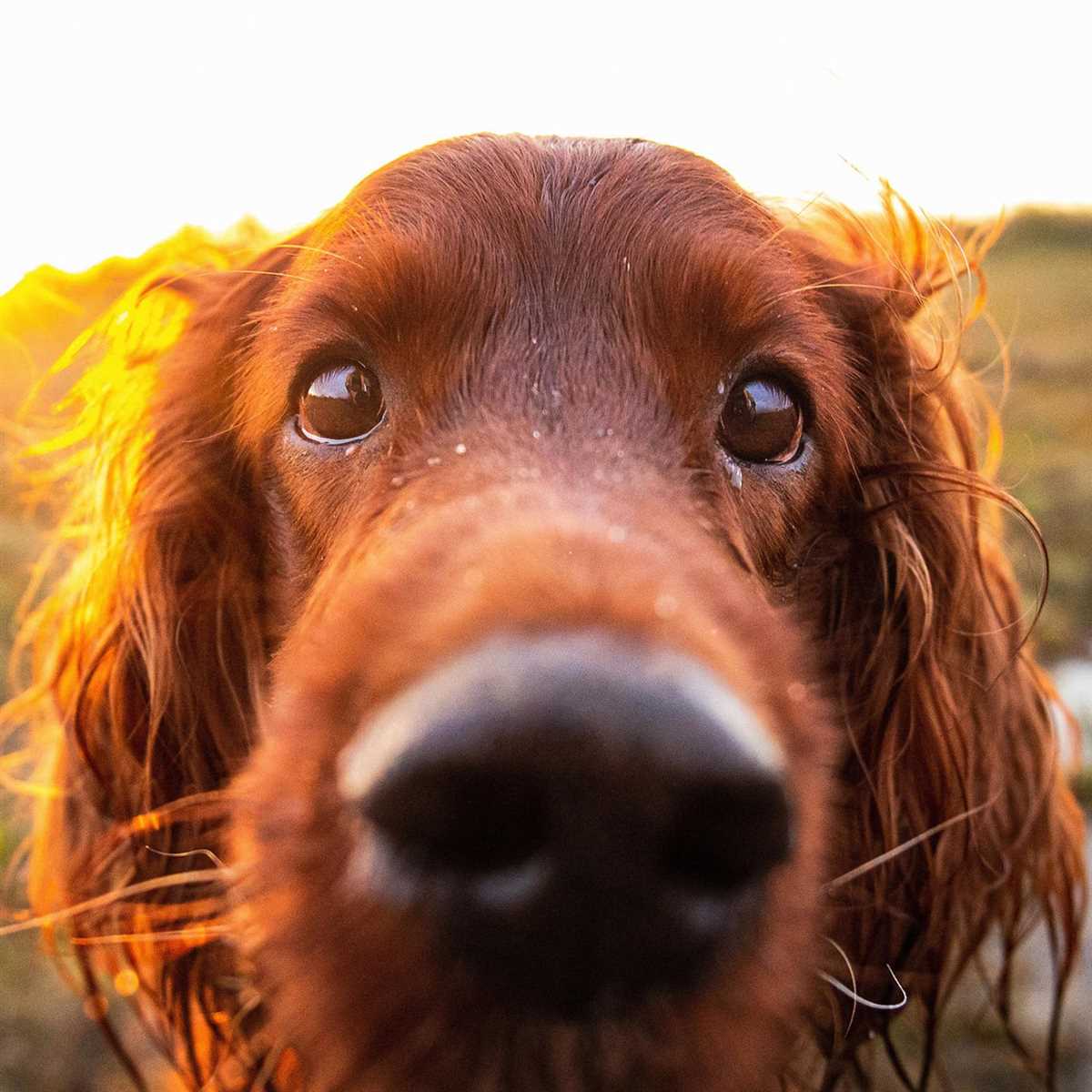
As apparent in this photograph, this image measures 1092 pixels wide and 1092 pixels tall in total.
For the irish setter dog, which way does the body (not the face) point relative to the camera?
toward the camera
